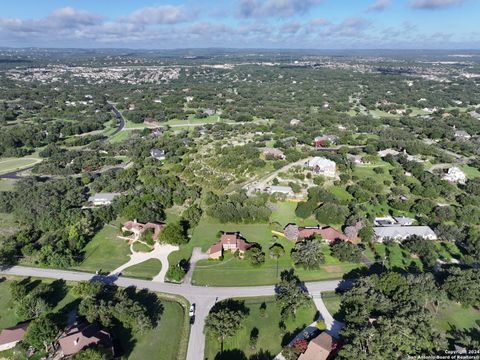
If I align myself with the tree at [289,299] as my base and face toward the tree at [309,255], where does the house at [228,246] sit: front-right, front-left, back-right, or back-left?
front-left

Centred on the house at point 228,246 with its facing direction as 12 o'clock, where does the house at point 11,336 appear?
the house at point 11,336 is roughly at 2 o'clock from the house at point 228,246.

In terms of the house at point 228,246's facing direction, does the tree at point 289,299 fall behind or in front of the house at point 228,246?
in front

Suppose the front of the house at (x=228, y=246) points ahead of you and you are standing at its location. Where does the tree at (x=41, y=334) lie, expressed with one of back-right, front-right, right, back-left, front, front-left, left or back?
front-right

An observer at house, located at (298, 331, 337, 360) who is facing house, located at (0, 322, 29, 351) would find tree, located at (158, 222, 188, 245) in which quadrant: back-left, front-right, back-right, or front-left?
front-right

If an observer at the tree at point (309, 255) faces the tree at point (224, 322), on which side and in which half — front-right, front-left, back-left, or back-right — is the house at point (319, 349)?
front-left

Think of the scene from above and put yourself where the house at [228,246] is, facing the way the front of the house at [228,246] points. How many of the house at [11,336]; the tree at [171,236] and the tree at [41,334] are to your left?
0

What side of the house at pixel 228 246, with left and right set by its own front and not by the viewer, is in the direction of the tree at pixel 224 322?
front

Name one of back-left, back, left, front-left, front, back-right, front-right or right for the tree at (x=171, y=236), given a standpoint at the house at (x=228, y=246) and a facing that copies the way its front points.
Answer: right

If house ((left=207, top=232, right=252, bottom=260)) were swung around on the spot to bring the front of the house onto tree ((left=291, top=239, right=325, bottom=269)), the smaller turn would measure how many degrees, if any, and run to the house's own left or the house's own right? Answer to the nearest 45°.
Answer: approximately 90° to the house's own left

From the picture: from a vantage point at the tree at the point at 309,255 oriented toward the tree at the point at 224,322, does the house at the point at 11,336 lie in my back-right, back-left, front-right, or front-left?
front-right

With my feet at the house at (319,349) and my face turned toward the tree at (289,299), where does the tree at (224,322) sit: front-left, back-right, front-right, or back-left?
front-left

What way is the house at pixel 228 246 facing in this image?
toward the camera

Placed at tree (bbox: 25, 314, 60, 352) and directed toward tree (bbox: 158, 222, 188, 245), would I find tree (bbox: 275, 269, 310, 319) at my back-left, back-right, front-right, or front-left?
front-right
